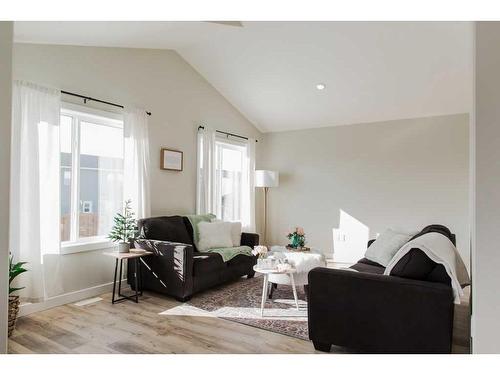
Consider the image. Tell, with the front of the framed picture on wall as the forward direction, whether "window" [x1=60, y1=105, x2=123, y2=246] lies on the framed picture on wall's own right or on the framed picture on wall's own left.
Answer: on the framed picture on wall's own right

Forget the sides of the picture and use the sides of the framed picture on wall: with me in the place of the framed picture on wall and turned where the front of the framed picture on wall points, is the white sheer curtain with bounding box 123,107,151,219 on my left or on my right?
on my right

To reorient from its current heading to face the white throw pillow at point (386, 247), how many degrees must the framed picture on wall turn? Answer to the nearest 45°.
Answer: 0° — it already faces it

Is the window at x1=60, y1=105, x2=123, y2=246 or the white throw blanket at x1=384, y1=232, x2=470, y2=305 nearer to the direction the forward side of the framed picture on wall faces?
the white throw blanket

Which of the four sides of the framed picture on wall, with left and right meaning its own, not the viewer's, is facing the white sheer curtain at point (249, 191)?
left

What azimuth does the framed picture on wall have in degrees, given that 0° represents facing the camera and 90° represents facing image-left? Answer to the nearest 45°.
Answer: approximately 315°

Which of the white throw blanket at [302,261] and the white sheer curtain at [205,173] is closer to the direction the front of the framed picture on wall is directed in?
the white throw blanket

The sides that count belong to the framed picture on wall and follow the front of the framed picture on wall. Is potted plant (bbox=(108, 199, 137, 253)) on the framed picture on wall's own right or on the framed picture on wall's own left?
on the framed picture on wall's own right
